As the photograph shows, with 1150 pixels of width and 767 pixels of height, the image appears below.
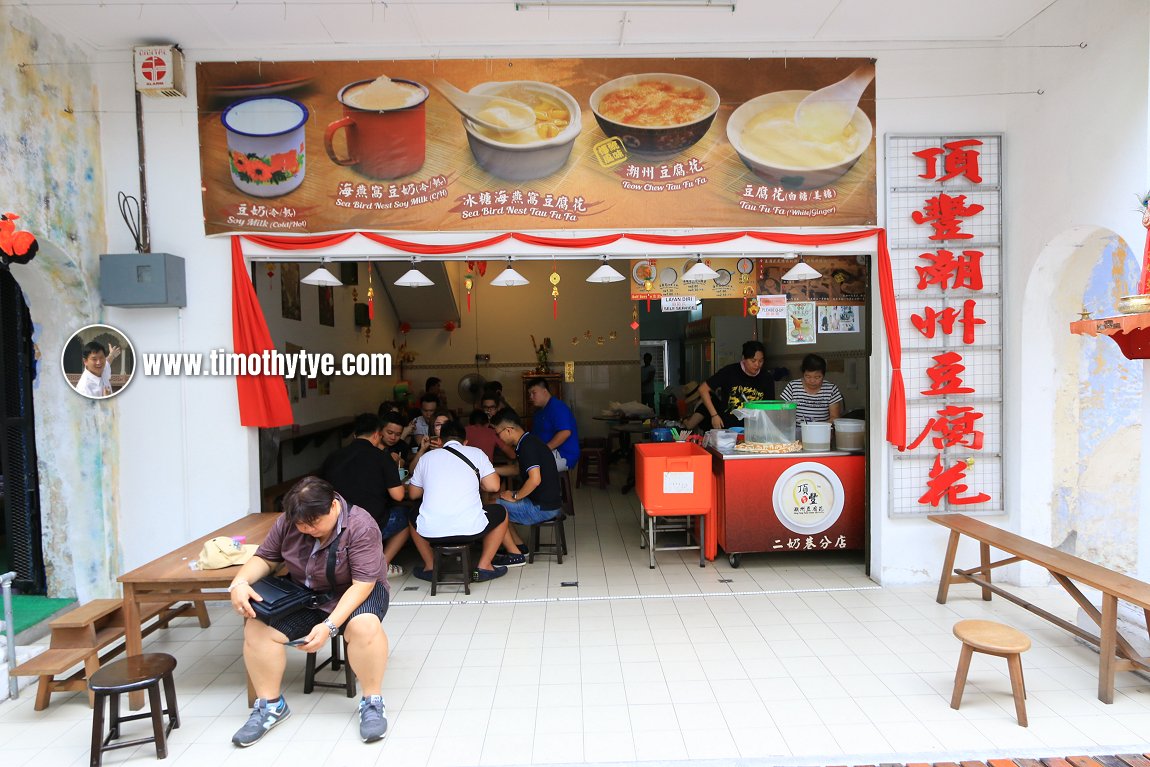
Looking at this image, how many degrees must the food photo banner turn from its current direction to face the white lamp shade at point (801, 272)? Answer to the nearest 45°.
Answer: approximately 90° to its left

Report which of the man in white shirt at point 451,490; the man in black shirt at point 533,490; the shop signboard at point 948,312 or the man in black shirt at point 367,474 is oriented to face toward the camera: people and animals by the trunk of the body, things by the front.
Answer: the shop signboard

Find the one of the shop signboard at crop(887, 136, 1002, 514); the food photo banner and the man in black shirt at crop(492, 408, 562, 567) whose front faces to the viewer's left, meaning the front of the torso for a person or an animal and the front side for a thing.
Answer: the man in black shirt

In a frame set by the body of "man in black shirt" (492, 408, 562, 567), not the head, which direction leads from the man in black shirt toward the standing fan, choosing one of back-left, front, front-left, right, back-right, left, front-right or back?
right

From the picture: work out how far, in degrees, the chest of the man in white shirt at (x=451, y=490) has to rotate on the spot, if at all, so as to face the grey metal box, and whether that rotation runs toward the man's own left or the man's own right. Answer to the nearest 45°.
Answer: approximately 90° to the man's own left

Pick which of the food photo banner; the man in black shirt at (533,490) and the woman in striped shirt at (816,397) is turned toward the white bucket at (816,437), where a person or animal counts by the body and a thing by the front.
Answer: the woman in striped shirt

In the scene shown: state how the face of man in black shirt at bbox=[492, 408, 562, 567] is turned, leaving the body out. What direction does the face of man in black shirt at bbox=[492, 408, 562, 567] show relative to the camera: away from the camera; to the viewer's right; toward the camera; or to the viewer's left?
to the viewer's left

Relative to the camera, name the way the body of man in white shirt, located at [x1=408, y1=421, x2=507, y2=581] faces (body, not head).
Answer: away from the camera

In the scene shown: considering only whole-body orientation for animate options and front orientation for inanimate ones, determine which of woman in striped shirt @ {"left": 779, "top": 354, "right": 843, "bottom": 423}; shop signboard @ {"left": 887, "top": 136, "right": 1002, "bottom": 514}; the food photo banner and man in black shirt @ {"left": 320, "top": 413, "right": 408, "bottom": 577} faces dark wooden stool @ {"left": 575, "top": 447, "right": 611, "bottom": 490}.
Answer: the man in black shirt

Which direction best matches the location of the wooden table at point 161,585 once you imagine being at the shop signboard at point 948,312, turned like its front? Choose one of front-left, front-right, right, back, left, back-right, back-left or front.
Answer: front-right

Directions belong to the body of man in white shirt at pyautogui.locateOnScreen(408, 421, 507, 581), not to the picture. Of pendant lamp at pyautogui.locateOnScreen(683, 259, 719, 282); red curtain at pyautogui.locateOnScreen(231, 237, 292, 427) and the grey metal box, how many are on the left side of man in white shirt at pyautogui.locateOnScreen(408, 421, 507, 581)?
2

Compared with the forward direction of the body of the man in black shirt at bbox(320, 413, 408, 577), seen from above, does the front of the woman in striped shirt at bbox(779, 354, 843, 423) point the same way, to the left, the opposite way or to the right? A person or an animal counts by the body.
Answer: the opposite way

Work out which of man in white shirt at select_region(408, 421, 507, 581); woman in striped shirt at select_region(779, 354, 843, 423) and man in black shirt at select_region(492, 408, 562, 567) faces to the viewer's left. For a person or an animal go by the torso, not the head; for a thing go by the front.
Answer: the man in black shirt

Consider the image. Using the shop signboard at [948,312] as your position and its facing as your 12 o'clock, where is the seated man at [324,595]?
The seated man is roughly at 1 o'clock from the shop signboard.

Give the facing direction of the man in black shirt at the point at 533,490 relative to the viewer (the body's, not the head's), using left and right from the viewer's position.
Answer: facing to the left of the viewer
